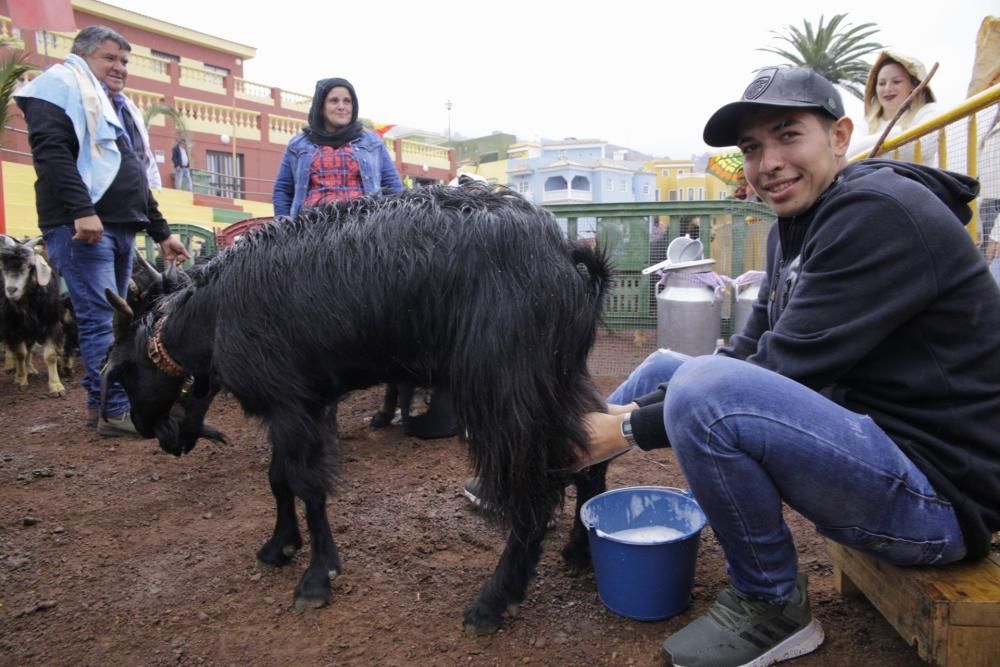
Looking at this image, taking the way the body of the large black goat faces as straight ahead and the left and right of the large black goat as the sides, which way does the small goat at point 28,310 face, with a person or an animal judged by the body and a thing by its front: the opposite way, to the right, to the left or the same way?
to the left

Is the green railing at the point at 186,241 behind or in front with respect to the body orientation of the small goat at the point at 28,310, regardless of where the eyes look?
behind

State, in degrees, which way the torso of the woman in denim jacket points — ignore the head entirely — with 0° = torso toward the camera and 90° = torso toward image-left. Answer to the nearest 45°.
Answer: approximately 0°

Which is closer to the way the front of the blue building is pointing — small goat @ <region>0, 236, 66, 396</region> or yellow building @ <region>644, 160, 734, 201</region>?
the small goat

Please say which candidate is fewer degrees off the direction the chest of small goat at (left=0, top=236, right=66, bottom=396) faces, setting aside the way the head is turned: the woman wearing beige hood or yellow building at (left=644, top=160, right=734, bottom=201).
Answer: the woman wearing beige hood

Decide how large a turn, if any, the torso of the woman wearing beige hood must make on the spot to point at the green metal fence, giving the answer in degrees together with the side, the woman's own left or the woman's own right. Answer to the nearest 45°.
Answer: approximately 90° to the woman's own right

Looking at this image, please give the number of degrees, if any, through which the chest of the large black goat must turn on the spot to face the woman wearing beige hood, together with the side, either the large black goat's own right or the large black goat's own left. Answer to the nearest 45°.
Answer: approximately 135° to the large black goat's own right
